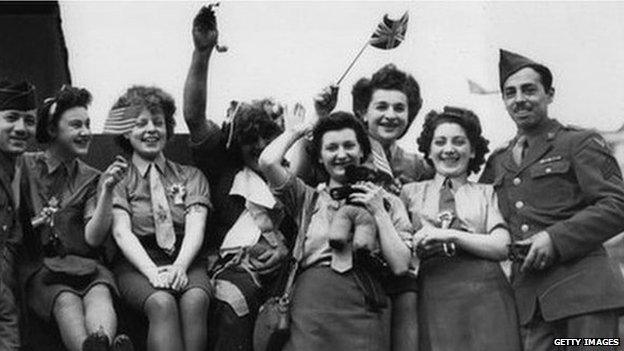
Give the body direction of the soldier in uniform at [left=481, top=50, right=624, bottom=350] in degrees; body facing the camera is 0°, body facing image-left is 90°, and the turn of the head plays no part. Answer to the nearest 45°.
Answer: approximately 45°

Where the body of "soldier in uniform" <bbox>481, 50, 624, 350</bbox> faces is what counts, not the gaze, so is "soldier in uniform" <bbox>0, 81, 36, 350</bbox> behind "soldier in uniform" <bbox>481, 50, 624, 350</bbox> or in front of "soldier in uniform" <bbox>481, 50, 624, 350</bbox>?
in front
